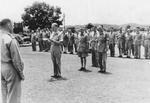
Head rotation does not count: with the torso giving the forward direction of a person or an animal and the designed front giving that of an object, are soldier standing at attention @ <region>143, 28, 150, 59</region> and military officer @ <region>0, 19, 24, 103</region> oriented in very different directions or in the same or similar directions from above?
very different directions

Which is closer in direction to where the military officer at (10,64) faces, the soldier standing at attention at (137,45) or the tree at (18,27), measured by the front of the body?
the soldier standing at attention

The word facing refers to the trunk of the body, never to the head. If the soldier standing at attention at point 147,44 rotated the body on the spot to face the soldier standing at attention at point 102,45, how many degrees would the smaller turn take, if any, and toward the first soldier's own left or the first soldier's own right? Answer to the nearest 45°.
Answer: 0° — they already face them

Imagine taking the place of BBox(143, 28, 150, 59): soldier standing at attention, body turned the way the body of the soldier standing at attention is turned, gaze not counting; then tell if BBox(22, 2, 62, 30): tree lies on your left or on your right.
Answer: on your right

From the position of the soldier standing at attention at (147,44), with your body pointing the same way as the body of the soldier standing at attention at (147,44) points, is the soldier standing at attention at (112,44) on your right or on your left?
on your right

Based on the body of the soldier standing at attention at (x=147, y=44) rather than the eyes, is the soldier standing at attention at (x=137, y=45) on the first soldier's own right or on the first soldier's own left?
on the first soldier's own right
